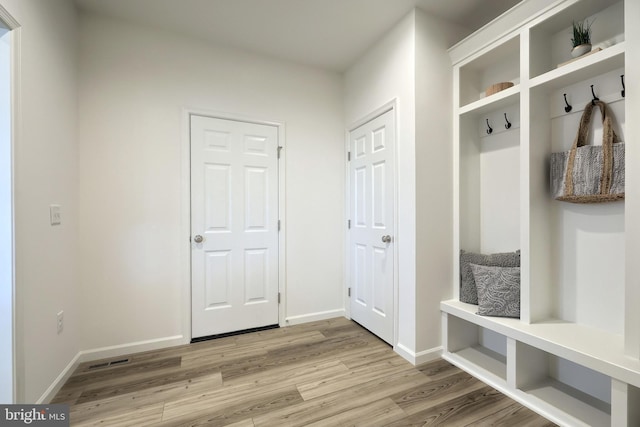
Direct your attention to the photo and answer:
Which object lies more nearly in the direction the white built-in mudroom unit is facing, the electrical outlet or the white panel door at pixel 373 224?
the electrical outlet

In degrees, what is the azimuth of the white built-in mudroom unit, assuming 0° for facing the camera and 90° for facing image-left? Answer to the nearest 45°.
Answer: approximately 45°

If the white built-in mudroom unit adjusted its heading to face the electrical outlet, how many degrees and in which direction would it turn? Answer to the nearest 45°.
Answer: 0° — it already faces it

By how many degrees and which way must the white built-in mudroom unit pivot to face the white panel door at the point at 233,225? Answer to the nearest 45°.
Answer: approximately 45° to its right

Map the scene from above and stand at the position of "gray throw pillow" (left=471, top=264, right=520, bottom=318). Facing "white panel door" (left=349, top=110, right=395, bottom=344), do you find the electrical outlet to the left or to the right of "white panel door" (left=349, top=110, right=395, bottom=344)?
left

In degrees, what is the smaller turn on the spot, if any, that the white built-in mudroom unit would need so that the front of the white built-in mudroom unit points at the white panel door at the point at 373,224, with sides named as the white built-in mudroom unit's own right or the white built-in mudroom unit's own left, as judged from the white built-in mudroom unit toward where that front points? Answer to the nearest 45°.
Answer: approximately 45° to the white built-in mudroom unit's own right
